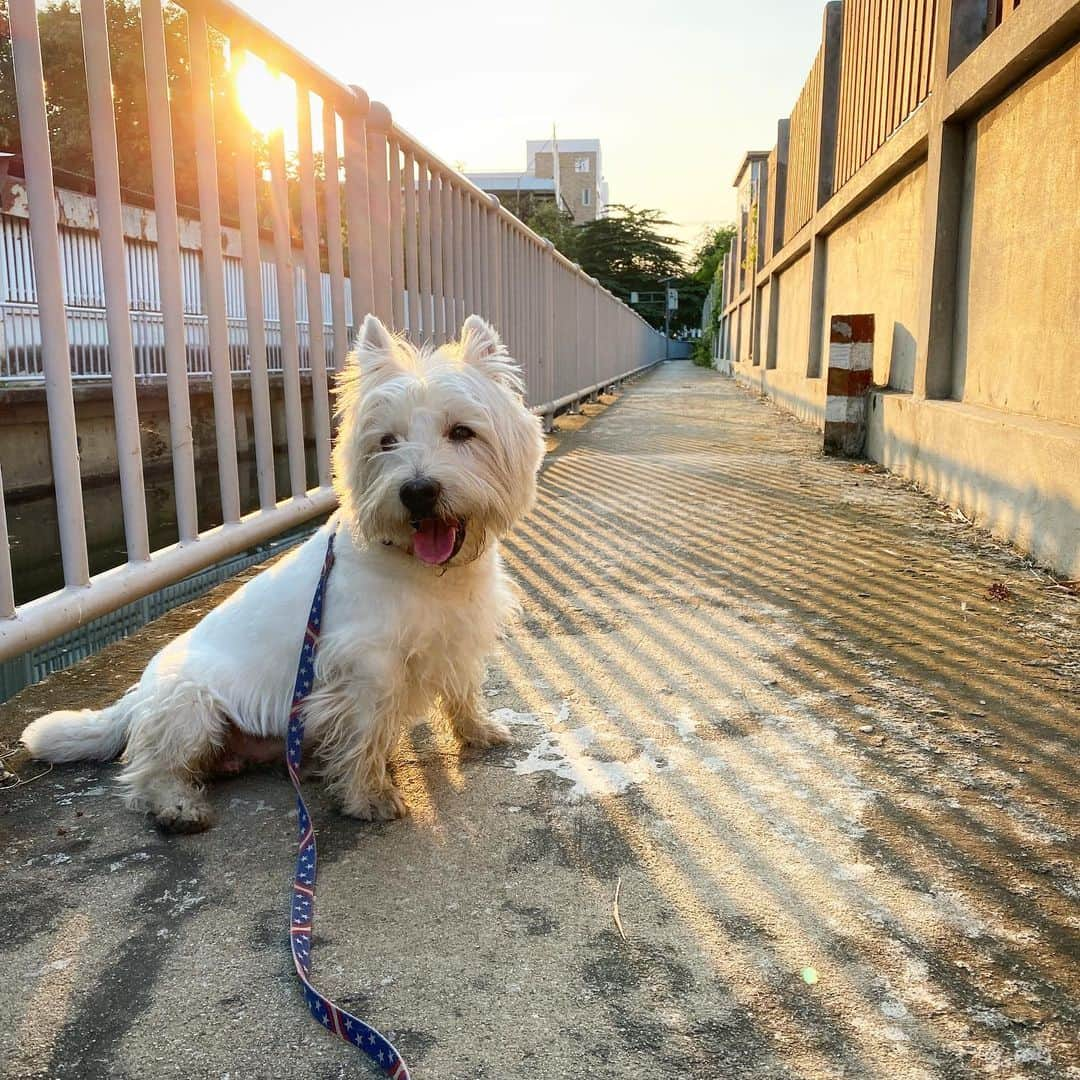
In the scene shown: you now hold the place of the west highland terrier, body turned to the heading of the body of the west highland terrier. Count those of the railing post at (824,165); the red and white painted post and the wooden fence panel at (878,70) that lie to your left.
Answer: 3

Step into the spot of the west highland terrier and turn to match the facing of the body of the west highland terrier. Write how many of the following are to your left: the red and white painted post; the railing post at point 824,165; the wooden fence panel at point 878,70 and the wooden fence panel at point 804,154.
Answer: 4

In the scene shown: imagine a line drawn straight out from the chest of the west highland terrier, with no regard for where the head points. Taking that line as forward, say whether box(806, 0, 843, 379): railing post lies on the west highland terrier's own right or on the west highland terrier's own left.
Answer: on the west highland terrier's own left

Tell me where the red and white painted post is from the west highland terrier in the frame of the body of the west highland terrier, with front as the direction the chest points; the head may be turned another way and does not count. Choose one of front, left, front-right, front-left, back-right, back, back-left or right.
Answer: left

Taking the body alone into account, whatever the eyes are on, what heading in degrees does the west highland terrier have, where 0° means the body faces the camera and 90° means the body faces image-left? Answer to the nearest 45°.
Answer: approximately 315°

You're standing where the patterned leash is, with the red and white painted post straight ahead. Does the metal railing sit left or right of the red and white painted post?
left

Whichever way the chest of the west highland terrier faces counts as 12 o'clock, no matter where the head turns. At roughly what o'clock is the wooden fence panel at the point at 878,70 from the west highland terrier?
The wooden fence panel is roughly at 9 o'clock from the west highland terrier.

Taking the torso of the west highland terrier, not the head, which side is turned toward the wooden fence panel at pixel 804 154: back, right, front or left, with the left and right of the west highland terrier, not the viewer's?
left

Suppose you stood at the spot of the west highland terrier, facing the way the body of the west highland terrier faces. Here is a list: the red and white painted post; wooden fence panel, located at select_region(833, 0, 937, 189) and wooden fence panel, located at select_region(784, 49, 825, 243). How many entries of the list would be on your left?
3
